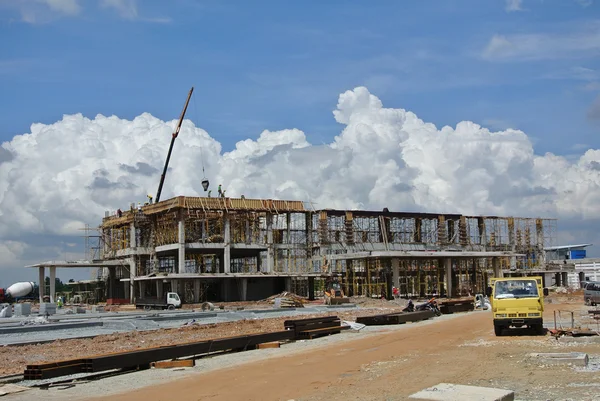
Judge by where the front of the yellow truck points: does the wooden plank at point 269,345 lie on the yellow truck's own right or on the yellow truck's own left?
on the yellow truck's own right

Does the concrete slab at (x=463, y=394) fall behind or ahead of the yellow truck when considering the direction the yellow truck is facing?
ahead

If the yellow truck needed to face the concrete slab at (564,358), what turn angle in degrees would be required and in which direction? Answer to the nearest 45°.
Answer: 0° — it already faces it

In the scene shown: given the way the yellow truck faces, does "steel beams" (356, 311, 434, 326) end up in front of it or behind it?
behind

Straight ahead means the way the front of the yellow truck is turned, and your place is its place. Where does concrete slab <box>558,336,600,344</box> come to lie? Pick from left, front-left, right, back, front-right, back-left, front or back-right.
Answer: front-left

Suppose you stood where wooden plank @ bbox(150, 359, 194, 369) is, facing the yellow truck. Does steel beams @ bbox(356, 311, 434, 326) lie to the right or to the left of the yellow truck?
left

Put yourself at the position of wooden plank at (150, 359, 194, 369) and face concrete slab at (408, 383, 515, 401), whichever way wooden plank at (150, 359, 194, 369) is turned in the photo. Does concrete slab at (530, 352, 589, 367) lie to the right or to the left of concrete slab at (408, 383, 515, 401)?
left

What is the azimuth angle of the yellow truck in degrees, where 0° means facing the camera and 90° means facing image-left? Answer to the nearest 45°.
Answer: approximately 0°
